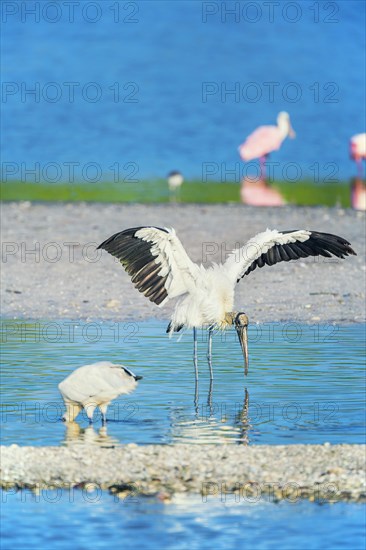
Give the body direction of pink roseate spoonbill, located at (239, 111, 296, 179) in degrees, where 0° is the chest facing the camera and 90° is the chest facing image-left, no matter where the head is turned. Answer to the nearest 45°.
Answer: approximately 270°

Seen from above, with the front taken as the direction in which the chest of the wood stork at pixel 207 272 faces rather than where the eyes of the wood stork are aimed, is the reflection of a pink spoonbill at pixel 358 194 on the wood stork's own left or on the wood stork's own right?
on the wood stork's own left

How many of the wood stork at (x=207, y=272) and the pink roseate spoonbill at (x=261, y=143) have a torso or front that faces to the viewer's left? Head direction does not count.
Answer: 0

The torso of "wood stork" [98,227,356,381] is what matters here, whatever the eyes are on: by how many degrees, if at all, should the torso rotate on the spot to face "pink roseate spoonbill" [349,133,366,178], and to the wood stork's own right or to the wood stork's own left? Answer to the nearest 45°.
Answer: approximately 135° to the wood stork's own left

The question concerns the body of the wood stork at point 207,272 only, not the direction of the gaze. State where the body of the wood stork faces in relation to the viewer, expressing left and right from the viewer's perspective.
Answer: facing the viewer and to the right of the viewer

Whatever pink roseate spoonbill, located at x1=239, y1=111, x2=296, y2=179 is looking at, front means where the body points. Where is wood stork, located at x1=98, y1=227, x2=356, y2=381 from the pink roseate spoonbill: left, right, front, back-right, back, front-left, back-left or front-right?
right

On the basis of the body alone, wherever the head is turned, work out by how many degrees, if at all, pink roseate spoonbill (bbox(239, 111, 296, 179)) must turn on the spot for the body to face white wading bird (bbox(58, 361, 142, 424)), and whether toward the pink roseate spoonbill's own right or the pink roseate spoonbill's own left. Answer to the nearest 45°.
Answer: approximately 90° to the pink roseate spoonbill's own right
